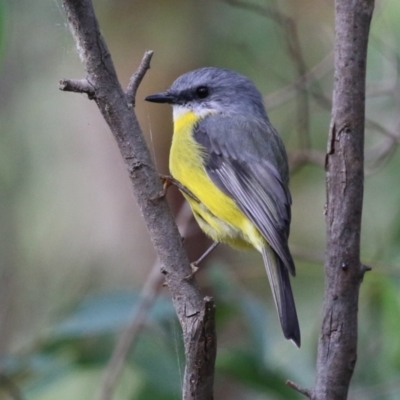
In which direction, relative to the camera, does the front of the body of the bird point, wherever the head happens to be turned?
to the viewer's left

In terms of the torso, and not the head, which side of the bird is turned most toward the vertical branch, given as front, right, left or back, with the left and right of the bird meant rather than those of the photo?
back
